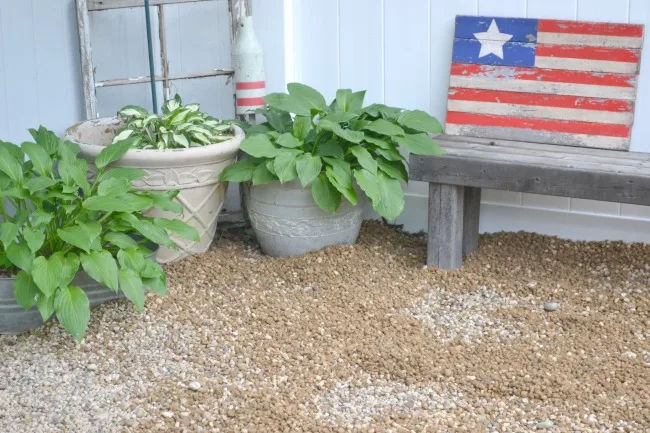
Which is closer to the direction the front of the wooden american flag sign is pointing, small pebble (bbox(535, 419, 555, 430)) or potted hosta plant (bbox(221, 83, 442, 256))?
the small pebble

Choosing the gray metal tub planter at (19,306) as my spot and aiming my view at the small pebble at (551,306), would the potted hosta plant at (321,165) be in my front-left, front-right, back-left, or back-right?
front-left

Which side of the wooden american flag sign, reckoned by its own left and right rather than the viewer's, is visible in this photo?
front

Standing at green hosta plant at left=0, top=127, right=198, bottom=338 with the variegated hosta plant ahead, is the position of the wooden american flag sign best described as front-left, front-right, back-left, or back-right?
front-right

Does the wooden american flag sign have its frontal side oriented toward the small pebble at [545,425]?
yes

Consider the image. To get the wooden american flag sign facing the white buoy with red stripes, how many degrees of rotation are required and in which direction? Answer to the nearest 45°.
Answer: approximately 90° to its right

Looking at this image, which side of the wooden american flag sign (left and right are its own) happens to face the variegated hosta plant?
right

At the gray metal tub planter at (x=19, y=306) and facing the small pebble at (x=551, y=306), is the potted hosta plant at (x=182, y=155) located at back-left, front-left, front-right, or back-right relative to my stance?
front-left

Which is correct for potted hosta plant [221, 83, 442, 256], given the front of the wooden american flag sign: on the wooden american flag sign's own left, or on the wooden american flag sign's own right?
on the wooden american flag sign's own right

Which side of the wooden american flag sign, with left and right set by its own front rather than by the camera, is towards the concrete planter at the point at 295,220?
right
